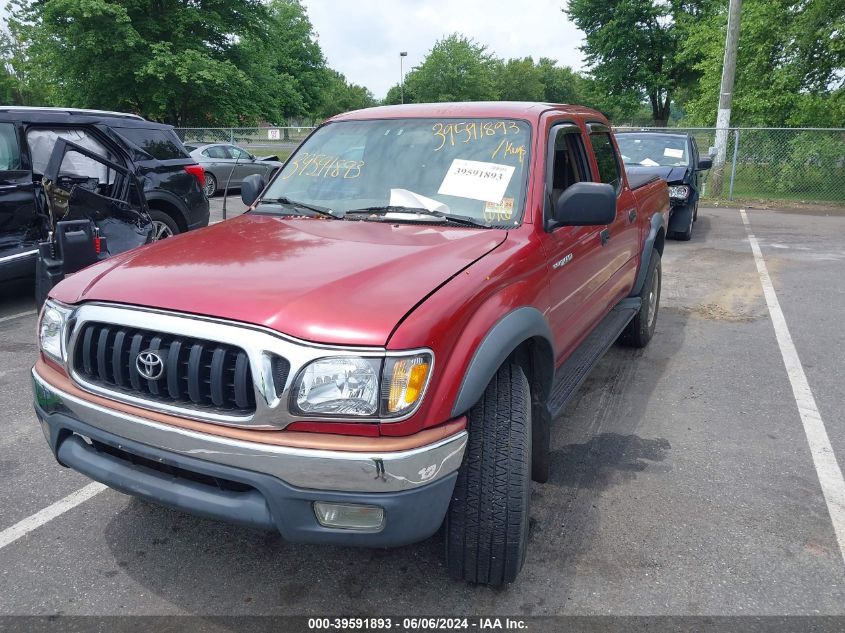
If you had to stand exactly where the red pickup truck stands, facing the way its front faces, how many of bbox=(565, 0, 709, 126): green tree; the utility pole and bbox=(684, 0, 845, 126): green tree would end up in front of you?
0

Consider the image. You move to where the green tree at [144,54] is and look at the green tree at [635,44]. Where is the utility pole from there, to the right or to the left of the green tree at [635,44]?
right

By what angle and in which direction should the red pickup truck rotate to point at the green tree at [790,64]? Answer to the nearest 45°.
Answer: approximately 180°

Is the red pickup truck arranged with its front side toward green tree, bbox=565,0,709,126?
no

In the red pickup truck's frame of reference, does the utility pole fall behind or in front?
behind

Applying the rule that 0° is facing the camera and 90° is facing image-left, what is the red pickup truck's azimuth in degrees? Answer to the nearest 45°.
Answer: approximately 45°

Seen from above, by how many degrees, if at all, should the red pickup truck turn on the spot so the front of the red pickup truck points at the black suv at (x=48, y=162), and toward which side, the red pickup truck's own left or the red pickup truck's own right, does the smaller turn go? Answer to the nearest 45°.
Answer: approximately 90° to the red pickup truck's own right

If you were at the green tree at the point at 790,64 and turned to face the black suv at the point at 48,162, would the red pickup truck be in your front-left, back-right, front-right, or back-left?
front-left

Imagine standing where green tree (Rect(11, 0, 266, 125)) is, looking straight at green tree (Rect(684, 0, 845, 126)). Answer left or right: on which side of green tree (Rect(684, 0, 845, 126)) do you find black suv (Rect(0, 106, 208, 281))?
right

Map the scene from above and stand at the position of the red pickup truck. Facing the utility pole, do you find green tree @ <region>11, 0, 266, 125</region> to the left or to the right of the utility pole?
left

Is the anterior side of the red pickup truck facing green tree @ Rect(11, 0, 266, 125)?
no

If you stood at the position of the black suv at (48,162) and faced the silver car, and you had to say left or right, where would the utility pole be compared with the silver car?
right

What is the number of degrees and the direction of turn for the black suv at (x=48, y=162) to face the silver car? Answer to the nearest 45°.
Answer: approximately 135° to its right

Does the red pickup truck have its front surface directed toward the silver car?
no
